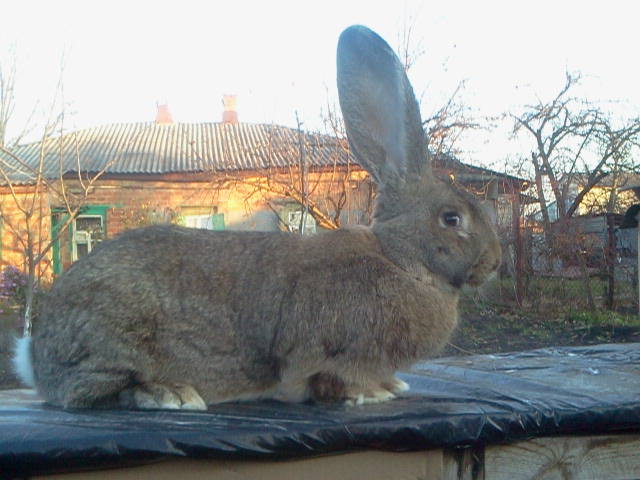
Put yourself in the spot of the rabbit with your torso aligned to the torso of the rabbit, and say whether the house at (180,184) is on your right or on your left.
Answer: on your left

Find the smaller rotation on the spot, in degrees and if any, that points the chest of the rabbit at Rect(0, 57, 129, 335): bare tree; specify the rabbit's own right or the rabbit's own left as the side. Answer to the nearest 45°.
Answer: approximately 90° to the rabbit's own left

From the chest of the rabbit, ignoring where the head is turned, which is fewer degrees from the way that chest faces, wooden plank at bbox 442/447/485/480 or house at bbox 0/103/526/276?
the wooden plank

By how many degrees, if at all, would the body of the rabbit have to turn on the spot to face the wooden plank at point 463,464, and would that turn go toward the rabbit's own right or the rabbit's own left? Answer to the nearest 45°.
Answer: approximately 45° to the rabbit's own right

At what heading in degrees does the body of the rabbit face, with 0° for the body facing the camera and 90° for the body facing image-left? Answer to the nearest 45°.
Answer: approximately 270°

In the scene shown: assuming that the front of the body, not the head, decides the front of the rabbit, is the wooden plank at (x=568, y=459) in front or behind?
in front

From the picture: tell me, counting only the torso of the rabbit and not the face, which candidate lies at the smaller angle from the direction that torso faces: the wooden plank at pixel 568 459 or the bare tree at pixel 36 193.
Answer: the wooden plank
